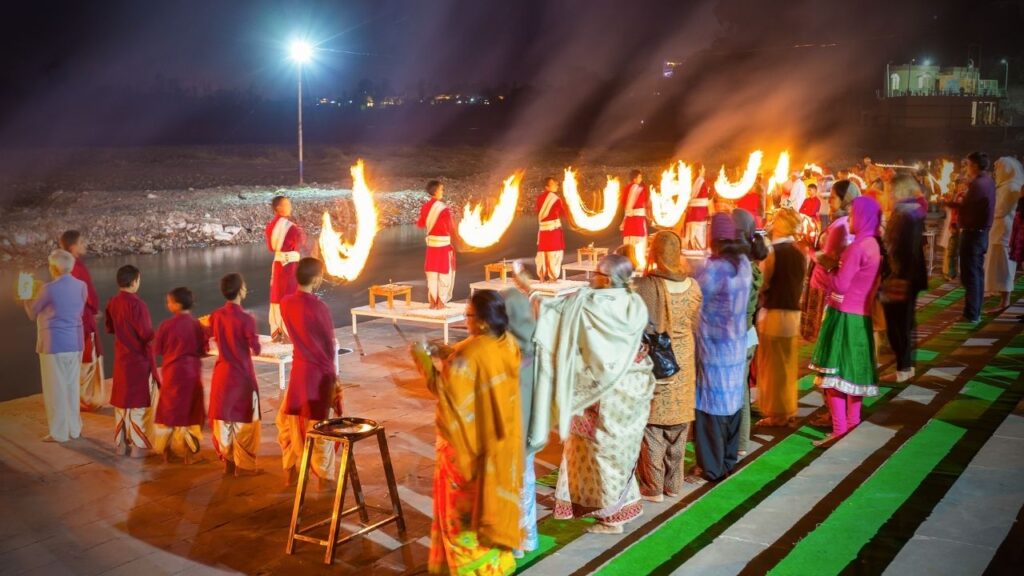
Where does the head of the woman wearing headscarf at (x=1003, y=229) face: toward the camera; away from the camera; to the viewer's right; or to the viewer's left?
to the viewer's left

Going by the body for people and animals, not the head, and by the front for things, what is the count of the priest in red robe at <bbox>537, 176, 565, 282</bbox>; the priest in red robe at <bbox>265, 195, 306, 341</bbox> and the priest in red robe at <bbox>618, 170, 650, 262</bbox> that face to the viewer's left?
0

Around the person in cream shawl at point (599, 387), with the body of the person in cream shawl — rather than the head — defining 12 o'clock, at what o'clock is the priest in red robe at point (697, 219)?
The priest in red robe is roughly at 2 o'clock from the person in cream shawl.

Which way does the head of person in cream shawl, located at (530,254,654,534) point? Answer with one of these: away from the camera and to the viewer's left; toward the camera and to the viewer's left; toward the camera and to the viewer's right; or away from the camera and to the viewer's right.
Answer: away from the camera and to the viewer's left

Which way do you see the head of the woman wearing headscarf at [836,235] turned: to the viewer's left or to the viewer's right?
to the viewer's left

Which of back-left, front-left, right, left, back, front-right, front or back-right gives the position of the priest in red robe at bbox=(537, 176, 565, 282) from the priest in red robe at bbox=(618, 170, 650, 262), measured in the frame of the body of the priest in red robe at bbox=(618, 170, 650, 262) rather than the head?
right

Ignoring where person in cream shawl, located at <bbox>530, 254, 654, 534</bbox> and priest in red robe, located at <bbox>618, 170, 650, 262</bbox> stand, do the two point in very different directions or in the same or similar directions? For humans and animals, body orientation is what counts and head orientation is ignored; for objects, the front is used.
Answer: very different directions

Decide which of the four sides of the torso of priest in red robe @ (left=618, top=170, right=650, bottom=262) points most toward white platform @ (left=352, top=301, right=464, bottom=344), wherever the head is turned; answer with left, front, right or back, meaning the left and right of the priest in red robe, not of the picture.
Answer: right

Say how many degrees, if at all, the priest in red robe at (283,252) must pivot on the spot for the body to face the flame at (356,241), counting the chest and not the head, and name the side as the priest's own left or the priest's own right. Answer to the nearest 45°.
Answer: approximately 45° to the priest's own left

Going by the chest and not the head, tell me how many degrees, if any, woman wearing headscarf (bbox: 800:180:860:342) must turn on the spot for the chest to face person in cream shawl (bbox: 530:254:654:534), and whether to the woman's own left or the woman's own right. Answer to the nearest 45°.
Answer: approximately 45° to the woman's own left

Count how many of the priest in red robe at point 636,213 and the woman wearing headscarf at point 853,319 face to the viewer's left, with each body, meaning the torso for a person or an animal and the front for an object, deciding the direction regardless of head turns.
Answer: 1

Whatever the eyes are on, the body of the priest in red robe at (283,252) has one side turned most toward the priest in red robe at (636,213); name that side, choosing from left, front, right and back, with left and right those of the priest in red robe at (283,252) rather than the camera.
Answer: left

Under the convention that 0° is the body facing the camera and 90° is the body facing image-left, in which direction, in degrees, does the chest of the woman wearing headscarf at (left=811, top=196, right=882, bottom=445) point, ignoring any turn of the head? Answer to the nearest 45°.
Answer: approximately 90°

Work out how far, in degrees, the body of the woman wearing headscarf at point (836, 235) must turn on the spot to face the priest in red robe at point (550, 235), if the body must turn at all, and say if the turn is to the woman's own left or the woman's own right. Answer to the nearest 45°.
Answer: approximately 45° to the woman's own right

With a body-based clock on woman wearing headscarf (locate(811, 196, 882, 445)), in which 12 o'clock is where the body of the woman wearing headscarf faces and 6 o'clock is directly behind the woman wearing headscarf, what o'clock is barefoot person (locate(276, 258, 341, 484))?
The barefoot person is roughly at 11 o'clock from the woman wearing headscarf.

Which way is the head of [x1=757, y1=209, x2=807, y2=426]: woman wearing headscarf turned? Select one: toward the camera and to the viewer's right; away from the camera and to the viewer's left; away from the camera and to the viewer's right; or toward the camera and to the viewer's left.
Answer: away from the camera and to the viewer's left

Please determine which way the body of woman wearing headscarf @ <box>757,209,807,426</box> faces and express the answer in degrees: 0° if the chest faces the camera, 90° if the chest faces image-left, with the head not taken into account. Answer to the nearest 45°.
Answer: approximately 135°

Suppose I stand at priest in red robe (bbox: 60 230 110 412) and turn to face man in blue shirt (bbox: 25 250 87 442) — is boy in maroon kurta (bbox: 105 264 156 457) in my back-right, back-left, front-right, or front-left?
front-left
